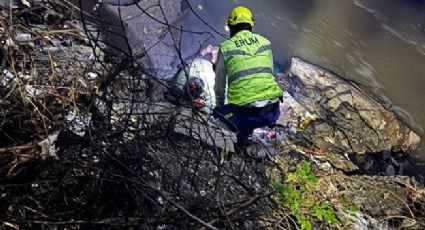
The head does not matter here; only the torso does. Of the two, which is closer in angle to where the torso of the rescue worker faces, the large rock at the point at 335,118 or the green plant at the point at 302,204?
the large rock

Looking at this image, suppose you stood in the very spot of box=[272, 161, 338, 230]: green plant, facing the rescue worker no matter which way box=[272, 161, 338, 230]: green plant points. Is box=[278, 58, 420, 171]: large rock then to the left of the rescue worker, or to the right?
right

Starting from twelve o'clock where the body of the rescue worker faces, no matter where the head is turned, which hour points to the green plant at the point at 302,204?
The green plant is roughly at 5 o'clock from the rescue worker.

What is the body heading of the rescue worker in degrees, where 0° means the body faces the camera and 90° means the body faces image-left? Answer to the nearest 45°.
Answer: approximately 180°
